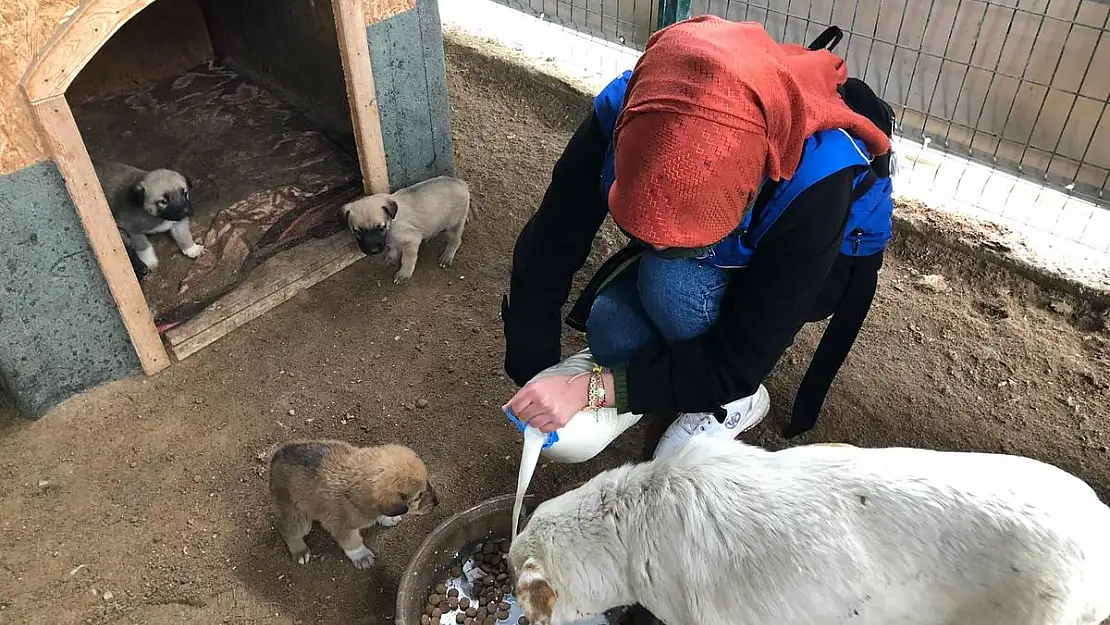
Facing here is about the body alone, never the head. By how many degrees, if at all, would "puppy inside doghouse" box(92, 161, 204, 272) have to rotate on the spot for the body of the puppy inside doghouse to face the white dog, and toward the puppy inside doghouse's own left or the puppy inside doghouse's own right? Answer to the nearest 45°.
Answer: approximately 45° to the puppy inside doghouse's own right

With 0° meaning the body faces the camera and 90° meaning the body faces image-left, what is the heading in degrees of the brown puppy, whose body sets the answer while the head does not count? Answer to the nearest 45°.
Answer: approximately 270°

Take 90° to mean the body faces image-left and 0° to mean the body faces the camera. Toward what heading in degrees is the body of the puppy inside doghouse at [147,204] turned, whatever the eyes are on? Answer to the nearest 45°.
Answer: approximately 315°

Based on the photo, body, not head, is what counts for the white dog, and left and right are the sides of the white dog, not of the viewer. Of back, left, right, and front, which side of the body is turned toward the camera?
left

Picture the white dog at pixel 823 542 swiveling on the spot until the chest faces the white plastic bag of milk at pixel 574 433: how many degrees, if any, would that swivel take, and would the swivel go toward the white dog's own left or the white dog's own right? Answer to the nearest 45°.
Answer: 0° — it already faces it

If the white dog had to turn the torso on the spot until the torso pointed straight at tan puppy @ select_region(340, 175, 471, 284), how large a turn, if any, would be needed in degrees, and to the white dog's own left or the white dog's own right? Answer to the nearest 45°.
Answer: approximately 45° to the white dog's own right

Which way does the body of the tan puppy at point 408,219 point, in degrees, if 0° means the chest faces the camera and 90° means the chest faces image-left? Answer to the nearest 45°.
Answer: approximately 45°

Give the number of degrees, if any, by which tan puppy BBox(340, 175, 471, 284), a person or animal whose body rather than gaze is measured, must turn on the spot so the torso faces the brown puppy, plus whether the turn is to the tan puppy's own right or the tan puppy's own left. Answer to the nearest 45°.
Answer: approximately 45° to the tan puppy's own left

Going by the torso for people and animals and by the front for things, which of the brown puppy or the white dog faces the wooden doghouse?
the white dog

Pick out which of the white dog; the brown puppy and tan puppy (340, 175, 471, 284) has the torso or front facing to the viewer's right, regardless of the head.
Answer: the brown puppy
